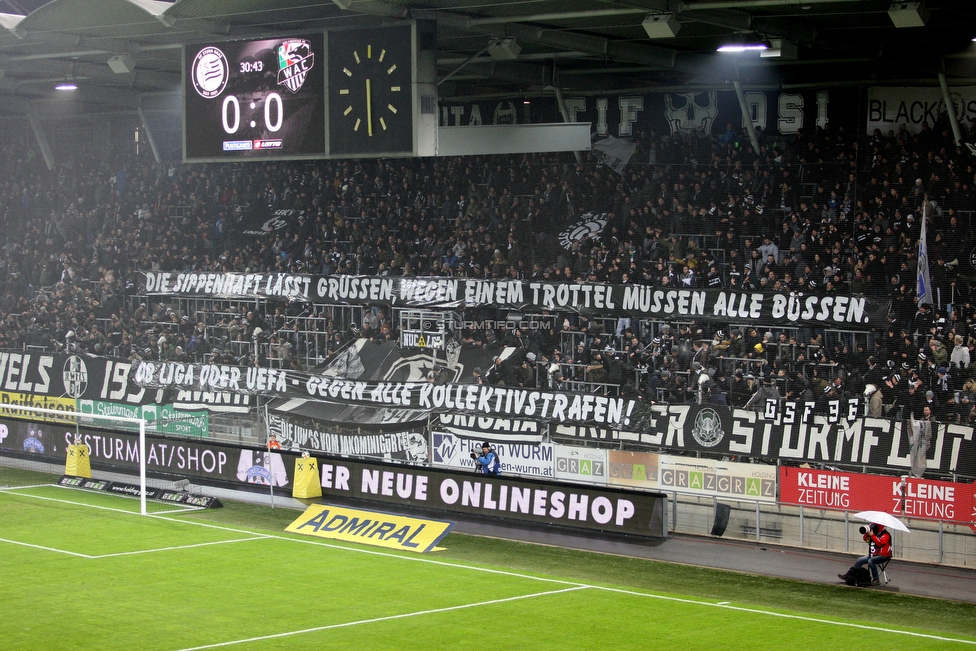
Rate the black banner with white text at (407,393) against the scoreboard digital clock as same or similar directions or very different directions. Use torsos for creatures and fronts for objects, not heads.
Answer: same or similar directions

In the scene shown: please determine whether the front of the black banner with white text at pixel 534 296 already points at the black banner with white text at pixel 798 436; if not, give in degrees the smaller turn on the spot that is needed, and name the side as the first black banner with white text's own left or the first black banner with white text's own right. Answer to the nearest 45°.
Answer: approximately 90° to the first black banner with white text's own left

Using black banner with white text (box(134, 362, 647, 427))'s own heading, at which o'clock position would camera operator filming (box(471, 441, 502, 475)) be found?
The camera operator filming is roughly at 10 o'clock from the black banner with white text.

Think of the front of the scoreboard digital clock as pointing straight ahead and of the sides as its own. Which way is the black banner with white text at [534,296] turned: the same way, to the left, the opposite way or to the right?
the same way

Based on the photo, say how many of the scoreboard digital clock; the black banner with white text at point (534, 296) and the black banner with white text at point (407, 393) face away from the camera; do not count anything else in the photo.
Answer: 0

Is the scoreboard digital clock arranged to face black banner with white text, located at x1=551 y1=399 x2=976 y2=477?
no

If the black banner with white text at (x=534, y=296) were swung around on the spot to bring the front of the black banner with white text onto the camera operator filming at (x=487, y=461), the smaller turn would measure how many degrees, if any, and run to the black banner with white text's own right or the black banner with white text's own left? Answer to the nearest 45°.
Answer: approximately 45° to the black banner with white text's own left

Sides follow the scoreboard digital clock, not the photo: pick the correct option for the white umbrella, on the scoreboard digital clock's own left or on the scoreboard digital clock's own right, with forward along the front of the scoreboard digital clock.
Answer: on the scoreboard digital clock's own left

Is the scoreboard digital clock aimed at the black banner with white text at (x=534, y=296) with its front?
no

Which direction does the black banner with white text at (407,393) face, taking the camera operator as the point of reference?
facing the viewer and to the left of the viewer

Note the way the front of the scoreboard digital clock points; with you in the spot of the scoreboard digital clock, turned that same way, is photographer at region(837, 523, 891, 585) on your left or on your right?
on your left

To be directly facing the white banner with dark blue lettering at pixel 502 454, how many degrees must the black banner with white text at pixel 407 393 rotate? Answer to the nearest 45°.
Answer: approximately 90° to its left

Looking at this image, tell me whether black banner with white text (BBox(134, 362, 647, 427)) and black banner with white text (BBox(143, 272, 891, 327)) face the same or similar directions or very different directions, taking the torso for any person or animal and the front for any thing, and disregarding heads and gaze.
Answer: same or similar directions

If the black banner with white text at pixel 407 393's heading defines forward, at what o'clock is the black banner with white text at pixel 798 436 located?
the black banner with white text at pixel 798 436 is roughly at 9 o'clock from the black banner with white text at pixel 407 393.
